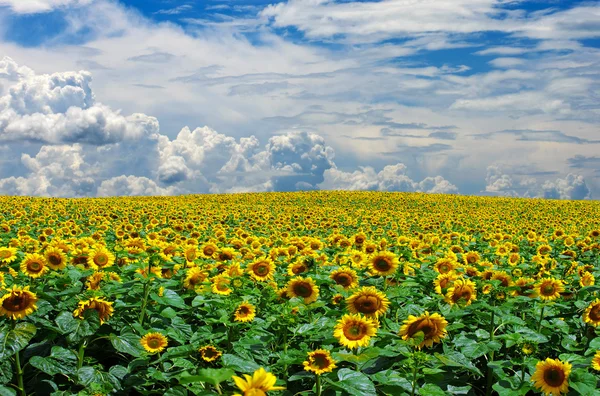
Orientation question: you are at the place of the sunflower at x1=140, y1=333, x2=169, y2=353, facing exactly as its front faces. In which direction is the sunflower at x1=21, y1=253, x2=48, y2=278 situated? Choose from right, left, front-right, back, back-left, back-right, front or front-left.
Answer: back-right

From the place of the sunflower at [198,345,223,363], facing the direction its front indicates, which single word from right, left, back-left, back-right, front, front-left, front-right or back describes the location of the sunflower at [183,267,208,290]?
back

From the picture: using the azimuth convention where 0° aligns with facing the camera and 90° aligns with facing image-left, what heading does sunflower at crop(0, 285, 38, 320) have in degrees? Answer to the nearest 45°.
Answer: approximately 0°

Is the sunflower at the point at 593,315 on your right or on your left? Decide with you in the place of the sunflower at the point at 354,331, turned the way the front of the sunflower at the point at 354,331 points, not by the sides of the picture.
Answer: on your left

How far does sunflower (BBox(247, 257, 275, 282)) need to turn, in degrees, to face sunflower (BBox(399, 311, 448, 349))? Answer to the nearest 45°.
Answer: approximately 45° to its left

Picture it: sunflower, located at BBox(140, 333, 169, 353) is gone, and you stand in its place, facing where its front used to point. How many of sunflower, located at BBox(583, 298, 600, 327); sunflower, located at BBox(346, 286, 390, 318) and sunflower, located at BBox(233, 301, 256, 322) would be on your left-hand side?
3

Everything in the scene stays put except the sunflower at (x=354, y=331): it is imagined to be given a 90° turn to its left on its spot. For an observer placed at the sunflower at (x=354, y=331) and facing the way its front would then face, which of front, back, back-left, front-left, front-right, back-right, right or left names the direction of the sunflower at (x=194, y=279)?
back-left

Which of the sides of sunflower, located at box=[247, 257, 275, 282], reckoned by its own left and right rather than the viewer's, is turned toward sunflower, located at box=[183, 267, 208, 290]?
right

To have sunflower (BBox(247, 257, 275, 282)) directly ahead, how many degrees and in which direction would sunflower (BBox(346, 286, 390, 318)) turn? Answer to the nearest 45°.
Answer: approximately 135° to its right
